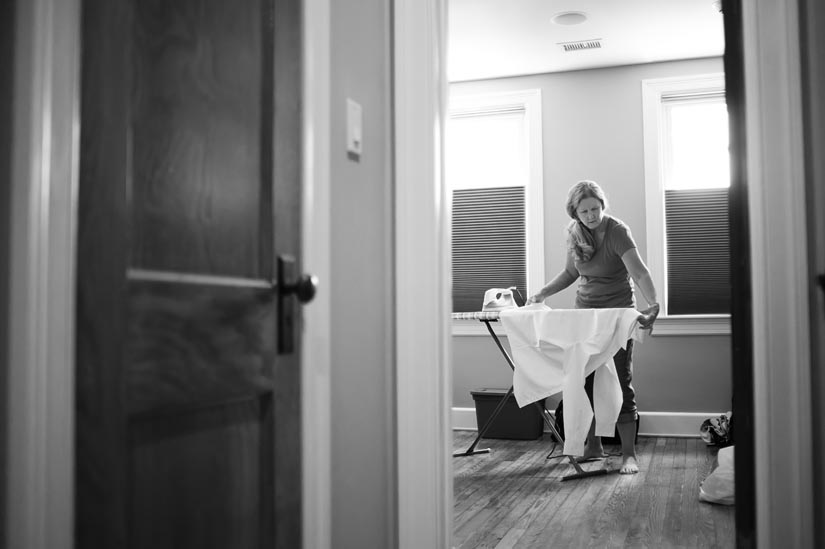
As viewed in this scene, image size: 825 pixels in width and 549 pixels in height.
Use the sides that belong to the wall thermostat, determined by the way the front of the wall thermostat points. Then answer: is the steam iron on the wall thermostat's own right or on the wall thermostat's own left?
on the wall thermostat's own left

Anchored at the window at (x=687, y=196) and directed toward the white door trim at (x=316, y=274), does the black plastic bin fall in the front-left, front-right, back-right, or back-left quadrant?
front-right

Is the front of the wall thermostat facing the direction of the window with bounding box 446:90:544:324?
no

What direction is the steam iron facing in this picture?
to the viewer's left

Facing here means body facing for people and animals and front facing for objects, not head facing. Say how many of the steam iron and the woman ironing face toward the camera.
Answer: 1

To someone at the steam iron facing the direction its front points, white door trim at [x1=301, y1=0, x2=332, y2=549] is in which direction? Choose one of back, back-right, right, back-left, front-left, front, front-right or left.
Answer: left

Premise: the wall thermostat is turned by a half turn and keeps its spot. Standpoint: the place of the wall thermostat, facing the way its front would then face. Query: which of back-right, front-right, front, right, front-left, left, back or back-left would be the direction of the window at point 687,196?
right

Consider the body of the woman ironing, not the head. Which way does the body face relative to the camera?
toward the camera

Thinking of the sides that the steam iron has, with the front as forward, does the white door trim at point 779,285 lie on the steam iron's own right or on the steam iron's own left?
on the steam iron's own left

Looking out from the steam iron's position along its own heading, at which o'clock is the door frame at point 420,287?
The door frame is roughly at 9 o'clock from the steam iron.

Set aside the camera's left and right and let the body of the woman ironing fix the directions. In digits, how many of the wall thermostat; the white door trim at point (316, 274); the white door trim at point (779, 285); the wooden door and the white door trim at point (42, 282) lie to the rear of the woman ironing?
0

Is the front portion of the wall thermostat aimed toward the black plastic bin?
no

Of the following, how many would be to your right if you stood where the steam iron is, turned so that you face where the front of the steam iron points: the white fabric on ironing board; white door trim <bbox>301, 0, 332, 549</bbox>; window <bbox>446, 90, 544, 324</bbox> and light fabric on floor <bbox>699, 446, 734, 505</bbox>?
1

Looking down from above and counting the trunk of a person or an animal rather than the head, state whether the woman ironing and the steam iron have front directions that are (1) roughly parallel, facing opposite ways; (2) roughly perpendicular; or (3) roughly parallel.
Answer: roughly perpendicular

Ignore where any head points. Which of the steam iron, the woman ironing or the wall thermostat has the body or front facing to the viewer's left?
the steam iron

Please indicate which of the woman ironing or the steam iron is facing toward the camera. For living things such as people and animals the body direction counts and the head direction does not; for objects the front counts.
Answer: the woman ironing

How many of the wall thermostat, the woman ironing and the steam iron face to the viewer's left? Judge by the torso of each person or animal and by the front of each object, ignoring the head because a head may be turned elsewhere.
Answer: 1
